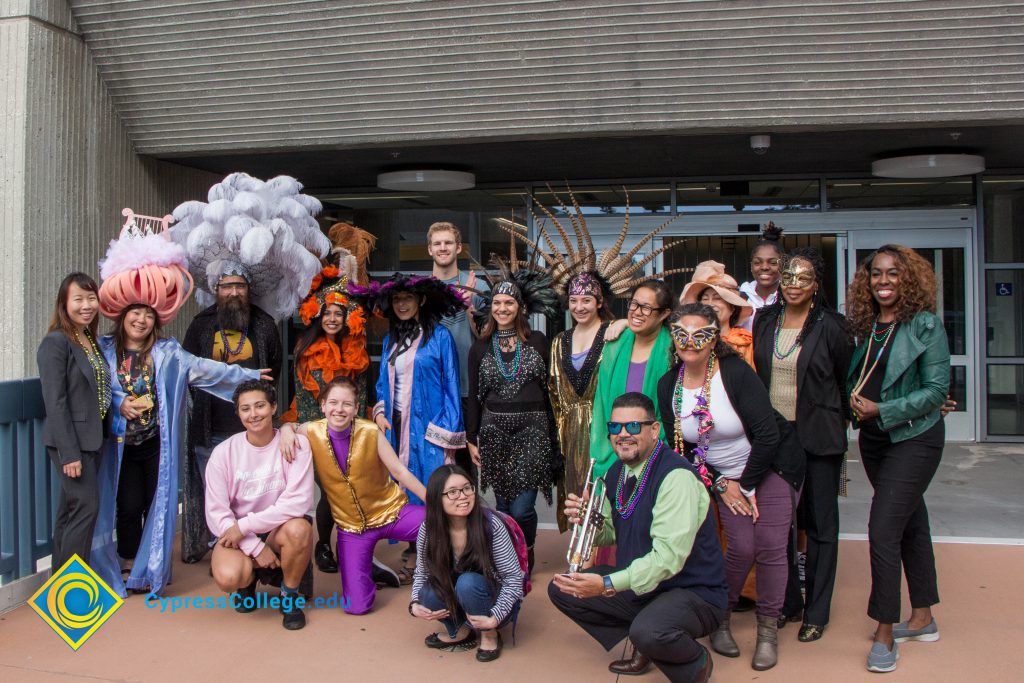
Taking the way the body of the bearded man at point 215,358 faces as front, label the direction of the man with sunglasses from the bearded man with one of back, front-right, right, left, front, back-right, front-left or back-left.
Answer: front-left

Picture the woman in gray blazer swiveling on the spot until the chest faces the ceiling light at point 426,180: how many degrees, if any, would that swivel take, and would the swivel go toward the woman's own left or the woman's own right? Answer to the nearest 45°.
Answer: approximately 90° to the woman's own left

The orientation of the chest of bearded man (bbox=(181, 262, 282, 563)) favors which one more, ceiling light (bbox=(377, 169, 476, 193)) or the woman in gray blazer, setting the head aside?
the woman in gray blazer

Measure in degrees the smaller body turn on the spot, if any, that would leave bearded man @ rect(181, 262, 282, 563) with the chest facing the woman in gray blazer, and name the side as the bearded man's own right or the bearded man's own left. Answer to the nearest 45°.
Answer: approximately 45° to the bearded man's own right

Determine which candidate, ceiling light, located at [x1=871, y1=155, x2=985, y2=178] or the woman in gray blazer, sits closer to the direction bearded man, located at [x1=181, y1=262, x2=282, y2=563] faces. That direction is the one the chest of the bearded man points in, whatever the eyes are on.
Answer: the woman in gray blazer

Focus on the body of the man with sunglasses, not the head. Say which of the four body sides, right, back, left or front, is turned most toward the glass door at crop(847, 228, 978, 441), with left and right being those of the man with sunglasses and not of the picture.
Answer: back

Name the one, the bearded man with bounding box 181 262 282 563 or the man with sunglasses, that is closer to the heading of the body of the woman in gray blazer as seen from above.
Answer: the man with sunglasses

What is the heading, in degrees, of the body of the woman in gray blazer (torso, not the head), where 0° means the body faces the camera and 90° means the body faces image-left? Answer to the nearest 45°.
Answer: approximately 315°

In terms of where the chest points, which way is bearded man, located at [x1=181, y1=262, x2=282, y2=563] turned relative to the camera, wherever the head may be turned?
toward the camera

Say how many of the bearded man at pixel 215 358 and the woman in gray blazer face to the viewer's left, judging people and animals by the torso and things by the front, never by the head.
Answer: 0
